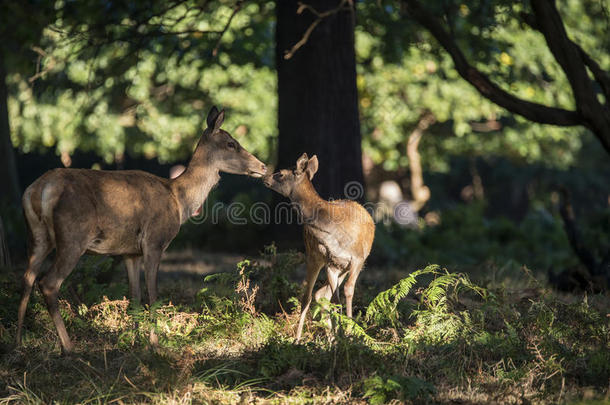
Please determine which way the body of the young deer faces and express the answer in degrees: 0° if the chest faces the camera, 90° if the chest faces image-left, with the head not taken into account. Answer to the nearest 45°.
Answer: approximately 45°

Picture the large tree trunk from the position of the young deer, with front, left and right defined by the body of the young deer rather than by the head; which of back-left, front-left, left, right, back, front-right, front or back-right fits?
back-right

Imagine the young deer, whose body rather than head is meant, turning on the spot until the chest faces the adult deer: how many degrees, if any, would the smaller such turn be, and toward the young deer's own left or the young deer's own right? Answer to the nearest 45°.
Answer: approximately 45° to the young deer's own right

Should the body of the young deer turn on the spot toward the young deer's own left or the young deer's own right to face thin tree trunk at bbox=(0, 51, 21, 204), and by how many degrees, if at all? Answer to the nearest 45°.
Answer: approximately 90° to the young deer's own right

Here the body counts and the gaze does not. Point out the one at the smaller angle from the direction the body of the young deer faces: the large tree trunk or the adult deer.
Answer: the adult deer
